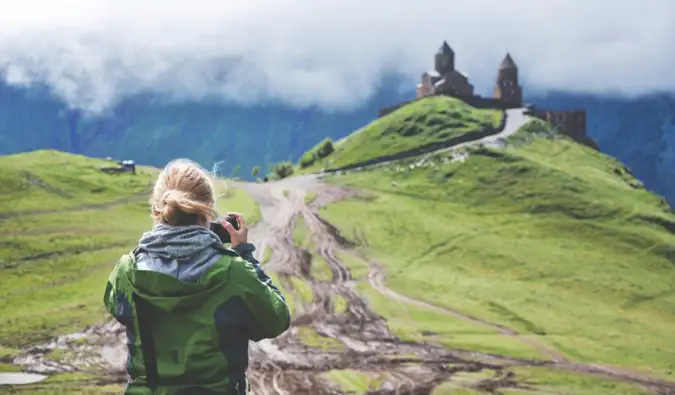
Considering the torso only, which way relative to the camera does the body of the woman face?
away from the camera
